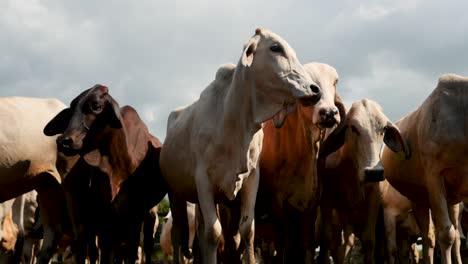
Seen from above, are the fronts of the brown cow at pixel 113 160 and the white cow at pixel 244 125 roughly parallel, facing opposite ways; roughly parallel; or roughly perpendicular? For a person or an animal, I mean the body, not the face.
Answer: roughly perpendicular

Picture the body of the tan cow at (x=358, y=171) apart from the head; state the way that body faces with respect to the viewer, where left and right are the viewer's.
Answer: facing the viewer

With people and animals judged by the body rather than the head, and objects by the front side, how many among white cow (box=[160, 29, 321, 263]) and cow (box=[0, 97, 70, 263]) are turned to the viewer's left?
1

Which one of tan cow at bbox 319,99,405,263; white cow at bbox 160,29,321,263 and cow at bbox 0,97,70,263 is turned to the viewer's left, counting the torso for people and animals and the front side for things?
the cow

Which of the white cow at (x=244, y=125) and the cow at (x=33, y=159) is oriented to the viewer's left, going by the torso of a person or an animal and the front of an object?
the cow

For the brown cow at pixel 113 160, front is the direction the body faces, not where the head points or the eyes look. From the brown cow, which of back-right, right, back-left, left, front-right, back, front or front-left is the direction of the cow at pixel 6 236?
right

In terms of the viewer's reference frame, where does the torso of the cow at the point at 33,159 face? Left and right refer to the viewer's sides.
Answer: facing to the left of the viewer

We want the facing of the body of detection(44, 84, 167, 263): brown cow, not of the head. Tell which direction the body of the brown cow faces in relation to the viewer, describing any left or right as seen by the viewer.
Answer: facing the viewer and to the left of the viewer

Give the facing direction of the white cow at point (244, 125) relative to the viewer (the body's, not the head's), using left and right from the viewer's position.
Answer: facing the viewer and to the right of the viewer

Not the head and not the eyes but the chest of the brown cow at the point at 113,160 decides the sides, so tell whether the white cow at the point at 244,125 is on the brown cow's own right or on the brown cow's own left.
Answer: on the brown cow's own left
